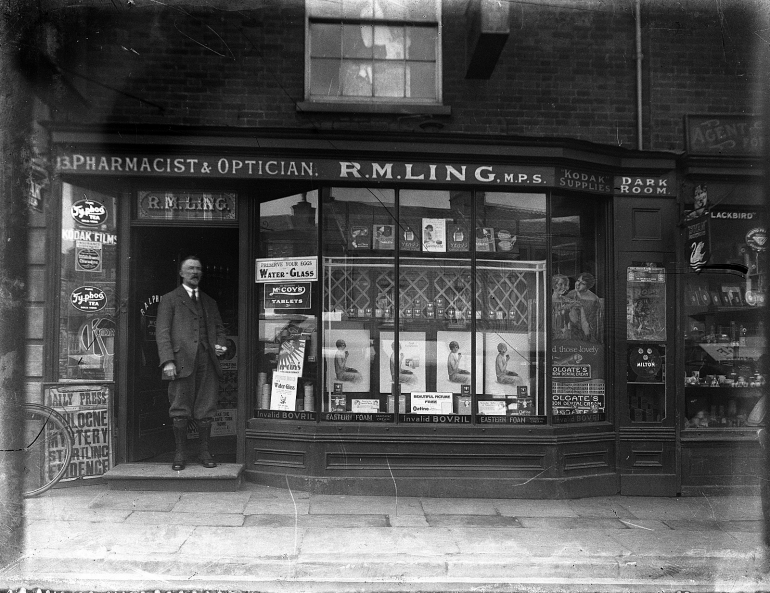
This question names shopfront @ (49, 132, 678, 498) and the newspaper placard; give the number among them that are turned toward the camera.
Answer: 2

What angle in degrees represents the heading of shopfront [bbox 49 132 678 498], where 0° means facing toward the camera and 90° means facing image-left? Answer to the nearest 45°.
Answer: approximately 0°

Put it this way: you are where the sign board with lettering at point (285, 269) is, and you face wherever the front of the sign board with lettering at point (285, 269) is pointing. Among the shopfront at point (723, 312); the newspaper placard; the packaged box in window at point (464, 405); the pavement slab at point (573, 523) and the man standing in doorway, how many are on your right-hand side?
2

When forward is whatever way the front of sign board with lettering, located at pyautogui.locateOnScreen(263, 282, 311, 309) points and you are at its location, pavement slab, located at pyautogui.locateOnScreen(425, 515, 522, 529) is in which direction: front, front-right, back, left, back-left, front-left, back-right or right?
front-left

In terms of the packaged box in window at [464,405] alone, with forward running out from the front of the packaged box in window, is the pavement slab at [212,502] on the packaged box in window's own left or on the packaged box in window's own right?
on the packaged box in window's own right

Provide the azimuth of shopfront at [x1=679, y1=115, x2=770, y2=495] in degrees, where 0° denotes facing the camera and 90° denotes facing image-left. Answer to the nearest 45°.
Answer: approximately 0°

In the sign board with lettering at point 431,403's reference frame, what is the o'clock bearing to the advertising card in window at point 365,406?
The advertising card in window is roughly at 3 o'clock from the sign board with lettering.

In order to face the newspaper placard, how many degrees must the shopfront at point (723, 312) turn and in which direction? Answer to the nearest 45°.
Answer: approximately 45° to its right

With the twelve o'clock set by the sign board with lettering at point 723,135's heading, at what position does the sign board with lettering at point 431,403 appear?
the sign board with lettering at point 431,403 is roughly at 2 o'clock from the sign board with lettering at point 723,135.
